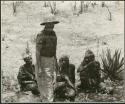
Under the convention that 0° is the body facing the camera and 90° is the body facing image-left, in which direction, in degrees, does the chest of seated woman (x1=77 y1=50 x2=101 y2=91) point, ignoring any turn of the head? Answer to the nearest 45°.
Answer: approximately 45°

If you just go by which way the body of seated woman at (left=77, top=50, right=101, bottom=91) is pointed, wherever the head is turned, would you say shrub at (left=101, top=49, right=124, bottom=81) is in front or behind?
behind

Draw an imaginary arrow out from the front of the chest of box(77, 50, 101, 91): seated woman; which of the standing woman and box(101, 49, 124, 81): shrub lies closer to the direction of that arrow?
the standing woman
